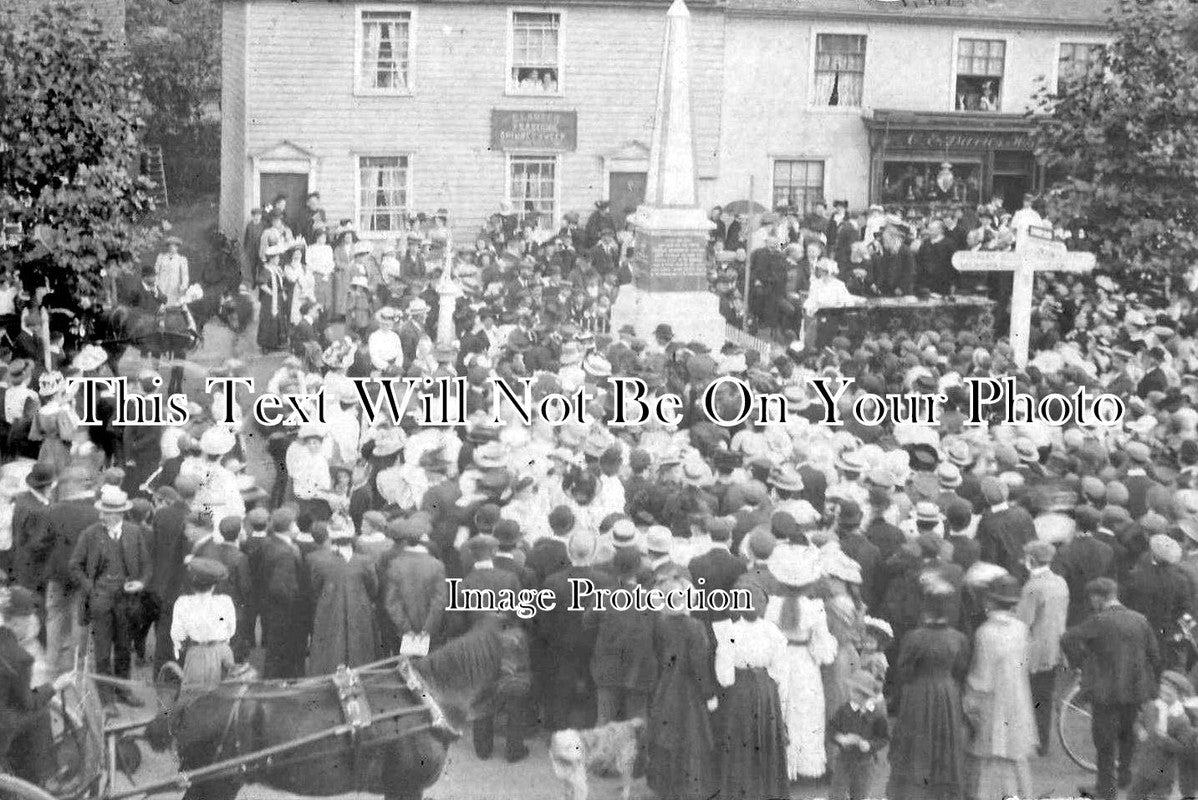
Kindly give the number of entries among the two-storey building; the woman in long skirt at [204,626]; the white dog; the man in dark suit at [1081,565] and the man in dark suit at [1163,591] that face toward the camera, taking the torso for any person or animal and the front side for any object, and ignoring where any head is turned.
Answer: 1

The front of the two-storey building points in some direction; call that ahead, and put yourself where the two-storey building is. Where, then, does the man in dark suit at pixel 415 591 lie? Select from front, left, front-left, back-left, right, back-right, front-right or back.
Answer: front

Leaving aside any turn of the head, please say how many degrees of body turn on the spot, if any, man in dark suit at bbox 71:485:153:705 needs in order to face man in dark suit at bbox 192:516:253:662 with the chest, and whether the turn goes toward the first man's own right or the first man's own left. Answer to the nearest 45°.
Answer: approximately 45° to the first man's own left

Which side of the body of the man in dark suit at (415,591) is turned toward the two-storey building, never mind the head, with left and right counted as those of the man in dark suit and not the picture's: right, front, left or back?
front

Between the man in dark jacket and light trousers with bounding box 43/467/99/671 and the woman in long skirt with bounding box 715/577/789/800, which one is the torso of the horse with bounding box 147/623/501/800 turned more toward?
the woman in long skirt

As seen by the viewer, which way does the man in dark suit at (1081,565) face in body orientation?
away from the camera

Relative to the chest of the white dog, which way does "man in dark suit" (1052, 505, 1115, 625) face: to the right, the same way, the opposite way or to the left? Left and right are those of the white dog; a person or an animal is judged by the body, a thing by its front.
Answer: to the right

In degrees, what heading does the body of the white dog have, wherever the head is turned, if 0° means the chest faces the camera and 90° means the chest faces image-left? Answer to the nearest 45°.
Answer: approximately 90°

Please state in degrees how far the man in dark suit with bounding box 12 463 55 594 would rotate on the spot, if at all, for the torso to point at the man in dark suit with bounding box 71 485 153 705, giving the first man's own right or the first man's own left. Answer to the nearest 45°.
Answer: approximately 90° to the first man's own right

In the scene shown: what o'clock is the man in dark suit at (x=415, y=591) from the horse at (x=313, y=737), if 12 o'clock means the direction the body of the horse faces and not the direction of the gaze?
The man in dark suit is roughly at 10 o'clock from the horse.

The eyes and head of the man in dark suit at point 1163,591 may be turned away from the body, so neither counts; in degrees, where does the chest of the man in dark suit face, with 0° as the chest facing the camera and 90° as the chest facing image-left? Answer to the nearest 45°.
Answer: approximately 180°

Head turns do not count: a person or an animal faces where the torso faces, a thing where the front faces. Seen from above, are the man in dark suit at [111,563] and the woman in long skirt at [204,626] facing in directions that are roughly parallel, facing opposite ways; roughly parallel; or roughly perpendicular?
roughly parallel, facing opposite ways

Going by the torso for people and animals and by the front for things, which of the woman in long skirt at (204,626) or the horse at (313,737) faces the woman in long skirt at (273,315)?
the woman in long skirt at (204,626)

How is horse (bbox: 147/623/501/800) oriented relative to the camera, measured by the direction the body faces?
to the viewer's right

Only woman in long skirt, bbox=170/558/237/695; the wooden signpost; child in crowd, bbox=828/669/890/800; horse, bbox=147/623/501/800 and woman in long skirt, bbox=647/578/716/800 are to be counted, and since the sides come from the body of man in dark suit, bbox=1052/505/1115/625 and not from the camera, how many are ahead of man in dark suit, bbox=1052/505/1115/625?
1

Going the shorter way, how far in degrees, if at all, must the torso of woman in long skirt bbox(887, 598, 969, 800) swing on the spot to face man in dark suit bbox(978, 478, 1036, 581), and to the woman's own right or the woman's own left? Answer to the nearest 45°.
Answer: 0° — they already face them

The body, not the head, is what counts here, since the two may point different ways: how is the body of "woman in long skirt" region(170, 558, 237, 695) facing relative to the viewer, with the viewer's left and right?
facing away from the viewer

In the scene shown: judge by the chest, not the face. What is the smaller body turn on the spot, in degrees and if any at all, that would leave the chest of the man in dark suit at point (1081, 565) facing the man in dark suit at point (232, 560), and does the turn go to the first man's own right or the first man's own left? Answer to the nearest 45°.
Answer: approximately 90° to the first man's own left
